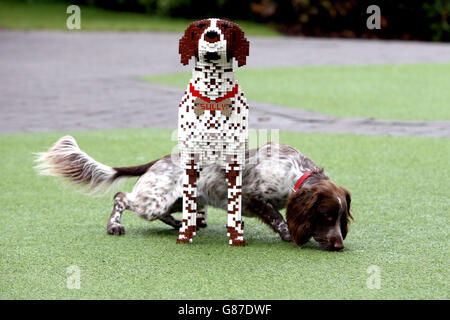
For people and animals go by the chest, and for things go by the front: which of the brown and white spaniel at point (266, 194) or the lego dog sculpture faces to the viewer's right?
the brown and white spaniel

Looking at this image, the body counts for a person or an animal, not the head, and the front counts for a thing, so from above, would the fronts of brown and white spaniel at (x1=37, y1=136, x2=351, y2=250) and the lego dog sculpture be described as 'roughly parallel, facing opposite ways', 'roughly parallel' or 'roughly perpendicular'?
roughly perpendicular

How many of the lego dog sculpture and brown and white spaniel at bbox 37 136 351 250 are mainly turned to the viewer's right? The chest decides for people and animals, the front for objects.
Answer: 1

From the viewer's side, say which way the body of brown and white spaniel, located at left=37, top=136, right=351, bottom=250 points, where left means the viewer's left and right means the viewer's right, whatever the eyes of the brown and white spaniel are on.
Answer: facing to the right of the viewer

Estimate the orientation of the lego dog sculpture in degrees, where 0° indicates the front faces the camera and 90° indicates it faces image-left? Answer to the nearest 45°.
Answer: approximately 0°
